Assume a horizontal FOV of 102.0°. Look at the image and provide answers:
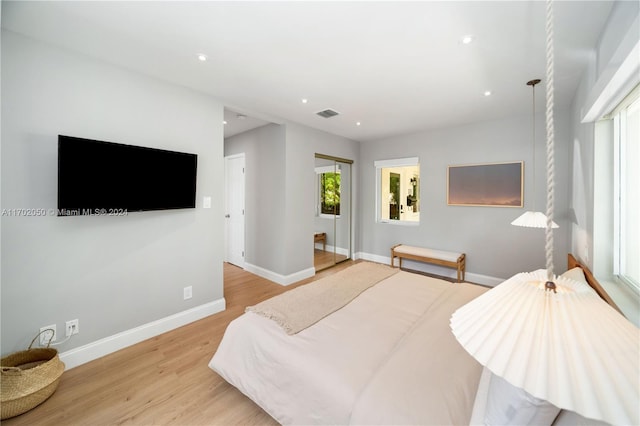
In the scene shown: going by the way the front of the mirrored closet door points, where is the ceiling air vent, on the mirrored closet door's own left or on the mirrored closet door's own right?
on the mirrored closet door's own right

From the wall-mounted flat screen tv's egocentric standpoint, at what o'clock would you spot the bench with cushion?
The bench with cushion is roughly at 11 o'clock from the wall-mounted flat screen tv.

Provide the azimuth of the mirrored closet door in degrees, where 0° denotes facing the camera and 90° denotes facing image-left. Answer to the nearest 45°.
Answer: approximately 315°

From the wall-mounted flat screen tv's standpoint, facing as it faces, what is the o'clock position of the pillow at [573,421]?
The pillow is roughly at 1 o'clock from the wall-mounted flat screen tv.

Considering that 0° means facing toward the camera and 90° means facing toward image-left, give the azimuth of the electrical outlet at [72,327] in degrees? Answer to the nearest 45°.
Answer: approximately 315°

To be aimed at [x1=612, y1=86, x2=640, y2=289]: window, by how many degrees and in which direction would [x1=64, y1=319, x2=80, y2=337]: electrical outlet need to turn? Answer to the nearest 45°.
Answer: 0° — it already faces it

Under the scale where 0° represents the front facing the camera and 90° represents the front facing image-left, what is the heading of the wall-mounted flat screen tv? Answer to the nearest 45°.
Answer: approximately 315°

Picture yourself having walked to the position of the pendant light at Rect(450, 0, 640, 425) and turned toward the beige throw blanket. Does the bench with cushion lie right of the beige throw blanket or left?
right
